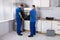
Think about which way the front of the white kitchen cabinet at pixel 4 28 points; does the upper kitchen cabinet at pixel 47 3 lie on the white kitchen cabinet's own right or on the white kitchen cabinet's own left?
on the white kitchen cabinet's own left

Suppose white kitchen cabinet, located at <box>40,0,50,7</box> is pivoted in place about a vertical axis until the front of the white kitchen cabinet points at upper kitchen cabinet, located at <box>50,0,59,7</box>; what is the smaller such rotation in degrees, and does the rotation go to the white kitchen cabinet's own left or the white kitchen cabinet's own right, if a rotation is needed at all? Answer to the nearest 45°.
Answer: approximately 90° to the white kitchen cabinet's own left

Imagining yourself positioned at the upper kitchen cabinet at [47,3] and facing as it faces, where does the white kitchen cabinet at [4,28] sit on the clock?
The white kitchen cabinet is roughly at 2 o'clock from the upper kitchen cabinet.

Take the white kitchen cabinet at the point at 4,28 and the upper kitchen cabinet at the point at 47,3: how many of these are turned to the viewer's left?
0

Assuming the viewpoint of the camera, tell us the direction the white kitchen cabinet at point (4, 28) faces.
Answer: facing the viewer and to the right of the viewer

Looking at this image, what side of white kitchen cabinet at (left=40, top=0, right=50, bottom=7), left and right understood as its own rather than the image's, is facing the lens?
front

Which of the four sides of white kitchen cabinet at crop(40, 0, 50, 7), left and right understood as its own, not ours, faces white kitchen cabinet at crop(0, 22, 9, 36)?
right

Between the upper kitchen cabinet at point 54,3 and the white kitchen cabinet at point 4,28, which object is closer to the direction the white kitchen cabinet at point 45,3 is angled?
the white kitchen cabinet

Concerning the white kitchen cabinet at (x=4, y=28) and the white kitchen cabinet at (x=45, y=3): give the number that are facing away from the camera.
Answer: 0
